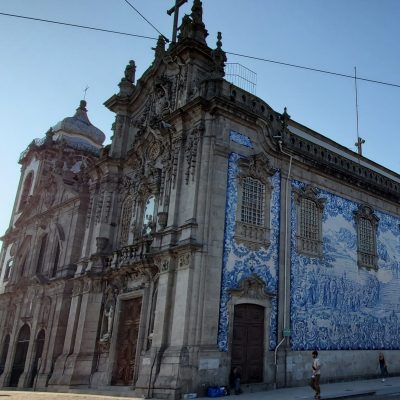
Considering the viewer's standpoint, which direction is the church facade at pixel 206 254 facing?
facing the viewer and to the left of the viewer
